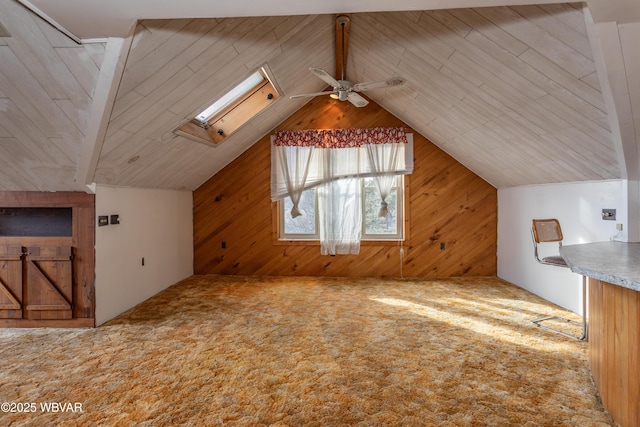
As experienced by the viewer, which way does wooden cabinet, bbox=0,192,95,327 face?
facing the viewer

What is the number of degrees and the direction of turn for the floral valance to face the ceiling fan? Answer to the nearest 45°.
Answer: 0° — it already faces it

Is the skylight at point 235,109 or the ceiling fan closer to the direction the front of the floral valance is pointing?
the ceiling fan

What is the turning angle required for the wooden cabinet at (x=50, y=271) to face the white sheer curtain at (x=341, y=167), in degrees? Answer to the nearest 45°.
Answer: approximately 90° to its left

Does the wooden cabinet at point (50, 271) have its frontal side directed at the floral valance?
no

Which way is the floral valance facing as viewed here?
toward the camera

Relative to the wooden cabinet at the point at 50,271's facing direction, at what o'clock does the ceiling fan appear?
The ceiling fan is roughly at 10 o'clock from the wooden cabinet.

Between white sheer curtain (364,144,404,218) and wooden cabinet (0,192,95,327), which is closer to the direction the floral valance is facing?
the wooden cabinet

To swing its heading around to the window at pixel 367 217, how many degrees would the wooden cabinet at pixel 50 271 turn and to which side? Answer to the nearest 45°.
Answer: approximately 90° to its left
